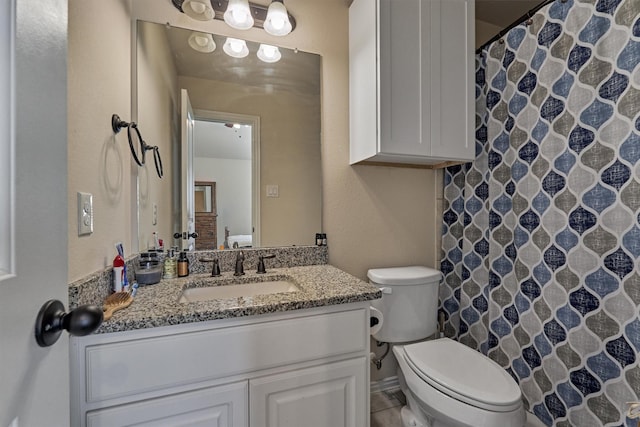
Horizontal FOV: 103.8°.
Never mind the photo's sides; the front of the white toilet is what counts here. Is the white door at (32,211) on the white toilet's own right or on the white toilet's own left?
on the white toilet's own right

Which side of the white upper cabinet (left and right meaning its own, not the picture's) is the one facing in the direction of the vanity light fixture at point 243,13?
right

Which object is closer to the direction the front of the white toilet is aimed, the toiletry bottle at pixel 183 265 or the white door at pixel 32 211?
the white door

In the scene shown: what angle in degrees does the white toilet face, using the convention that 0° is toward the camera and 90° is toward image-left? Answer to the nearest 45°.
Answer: approximately 315°

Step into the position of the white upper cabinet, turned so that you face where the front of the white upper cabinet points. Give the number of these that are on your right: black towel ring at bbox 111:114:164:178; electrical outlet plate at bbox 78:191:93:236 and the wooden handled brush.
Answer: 3

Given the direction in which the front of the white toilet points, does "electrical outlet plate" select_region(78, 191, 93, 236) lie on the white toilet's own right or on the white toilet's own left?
on the white toilet's own right

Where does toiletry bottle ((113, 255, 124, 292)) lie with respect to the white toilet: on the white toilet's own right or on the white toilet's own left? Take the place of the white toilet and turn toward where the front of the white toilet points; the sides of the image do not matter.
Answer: on the white toilet's own right
